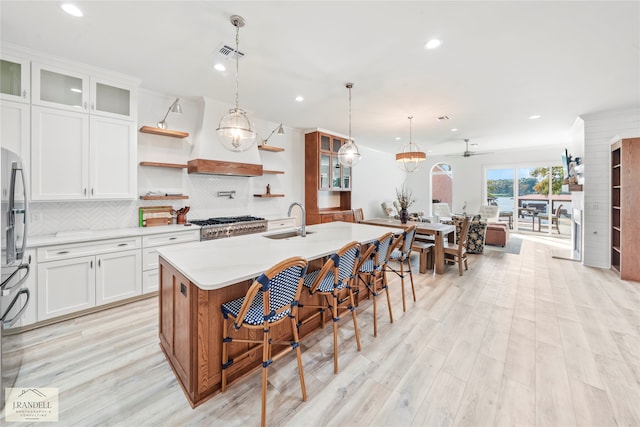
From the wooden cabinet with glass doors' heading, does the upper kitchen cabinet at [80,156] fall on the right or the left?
on its right

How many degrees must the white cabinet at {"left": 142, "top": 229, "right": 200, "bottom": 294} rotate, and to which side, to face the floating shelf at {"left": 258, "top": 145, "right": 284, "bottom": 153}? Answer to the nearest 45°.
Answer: approximately 90° to its left

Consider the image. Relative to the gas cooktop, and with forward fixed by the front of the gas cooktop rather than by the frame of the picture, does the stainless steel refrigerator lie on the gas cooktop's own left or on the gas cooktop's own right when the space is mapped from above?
on the gas cooktop's own right

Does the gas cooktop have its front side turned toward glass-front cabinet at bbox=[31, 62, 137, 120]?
no

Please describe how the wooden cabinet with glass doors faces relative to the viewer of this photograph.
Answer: facing the viewer and to the right of the viewer

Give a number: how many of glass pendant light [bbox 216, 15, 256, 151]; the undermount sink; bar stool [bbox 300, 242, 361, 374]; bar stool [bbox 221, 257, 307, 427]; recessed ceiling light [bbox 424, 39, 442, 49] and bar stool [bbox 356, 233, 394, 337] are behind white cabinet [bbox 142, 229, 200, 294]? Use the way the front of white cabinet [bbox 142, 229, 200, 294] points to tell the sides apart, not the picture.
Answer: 0

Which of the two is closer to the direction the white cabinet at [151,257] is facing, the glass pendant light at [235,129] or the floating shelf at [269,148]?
the glass pendant light

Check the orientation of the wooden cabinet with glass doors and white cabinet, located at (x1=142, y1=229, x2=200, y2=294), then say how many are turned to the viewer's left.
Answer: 0

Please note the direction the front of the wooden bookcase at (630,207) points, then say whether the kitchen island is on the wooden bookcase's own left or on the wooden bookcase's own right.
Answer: on the wooden bookcase's own left

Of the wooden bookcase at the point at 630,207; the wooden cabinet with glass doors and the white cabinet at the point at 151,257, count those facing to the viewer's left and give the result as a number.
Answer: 1

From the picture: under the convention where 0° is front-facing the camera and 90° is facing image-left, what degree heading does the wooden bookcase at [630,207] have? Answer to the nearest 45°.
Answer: approximately 90°

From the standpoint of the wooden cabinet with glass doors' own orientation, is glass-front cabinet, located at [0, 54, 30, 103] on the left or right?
on its right

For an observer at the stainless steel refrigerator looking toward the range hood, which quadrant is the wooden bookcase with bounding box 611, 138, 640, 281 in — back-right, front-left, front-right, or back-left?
front-right

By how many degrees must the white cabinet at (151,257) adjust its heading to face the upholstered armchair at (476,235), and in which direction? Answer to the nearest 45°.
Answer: approximately 45° to its left

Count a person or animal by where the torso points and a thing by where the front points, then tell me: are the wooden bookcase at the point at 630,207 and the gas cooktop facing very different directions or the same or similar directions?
very different directions

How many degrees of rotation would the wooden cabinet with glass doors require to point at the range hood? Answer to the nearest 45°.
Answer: approximately 90° to its right

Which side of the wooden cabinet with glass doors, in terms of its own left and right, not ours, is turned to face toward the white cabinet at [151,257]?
right
